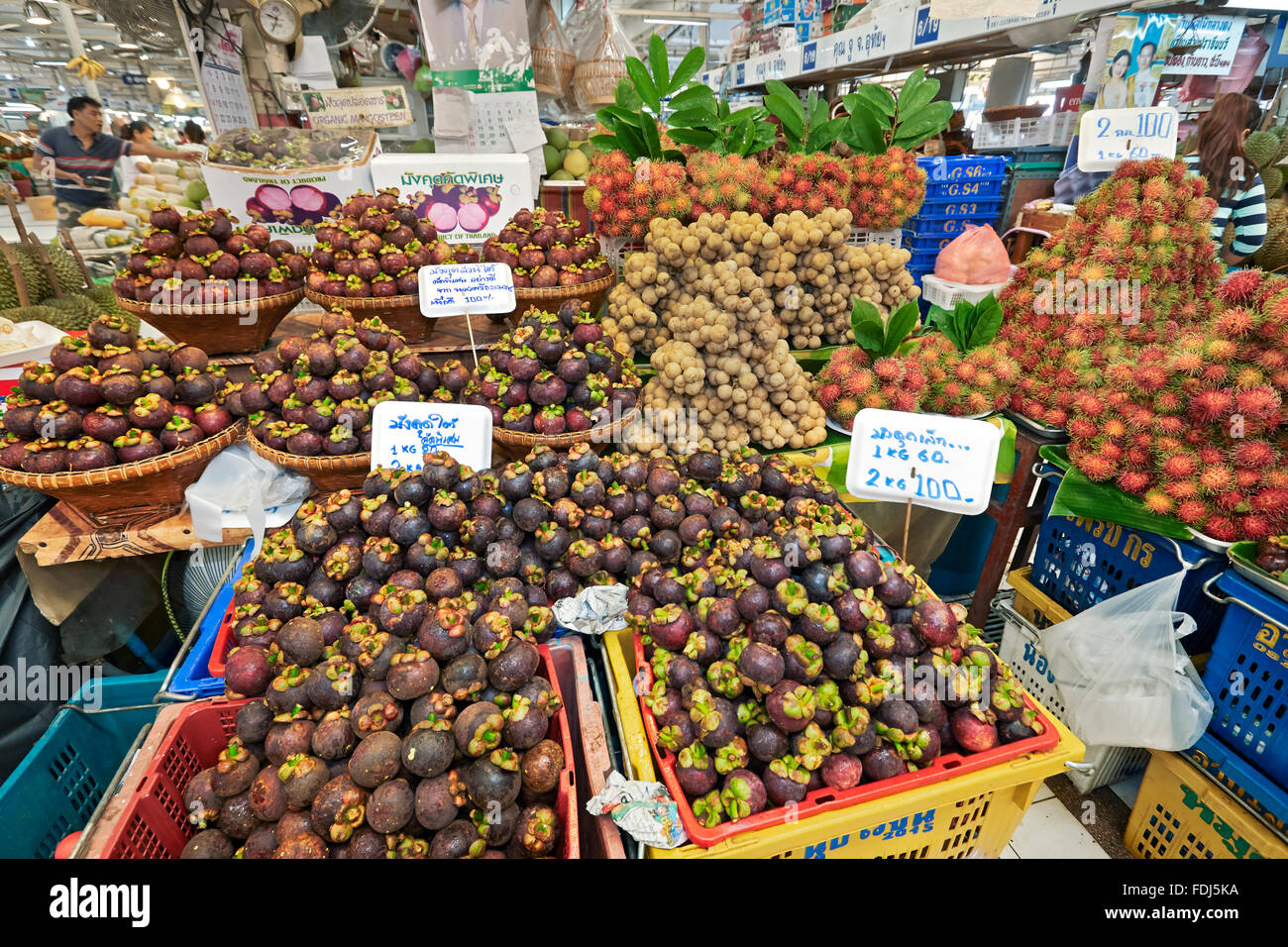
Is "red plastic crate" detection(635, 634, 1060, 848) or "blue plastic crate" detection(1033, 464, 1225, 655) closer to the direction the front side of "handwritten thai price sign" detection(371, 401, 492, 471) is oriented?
the red plastic crate

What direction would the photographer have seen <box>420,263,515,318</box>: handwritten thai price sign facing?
facing the viewer

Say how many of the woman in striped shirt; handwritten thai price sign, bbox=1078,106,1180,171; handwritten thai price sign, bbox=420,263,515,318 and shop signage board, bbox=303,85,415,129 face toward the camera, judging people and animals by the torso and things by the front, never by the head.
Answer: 3

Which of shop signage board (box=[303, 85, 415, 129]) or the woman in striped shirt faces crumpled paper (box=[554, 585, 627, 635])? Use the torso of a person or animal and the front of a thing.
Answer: the shop signage board

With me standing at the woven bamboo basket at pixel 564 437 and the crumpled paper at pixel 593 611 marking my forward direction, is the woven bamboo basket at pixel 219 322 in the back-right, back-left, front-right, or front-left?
back-right

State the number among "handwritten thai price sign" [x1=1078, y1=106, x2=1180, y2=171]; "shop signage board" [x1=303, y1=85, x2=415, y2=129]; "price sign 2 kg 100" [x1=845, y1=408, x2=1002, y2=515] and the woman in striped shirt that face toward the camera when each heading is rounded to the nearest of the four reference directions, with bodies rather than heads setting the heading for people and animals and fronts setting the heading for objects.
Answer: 3

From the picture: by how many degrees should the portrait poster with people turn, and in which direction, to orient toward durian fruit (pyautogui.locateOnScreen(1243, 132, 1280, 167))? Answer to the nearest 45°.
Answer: approximately 135° to its left

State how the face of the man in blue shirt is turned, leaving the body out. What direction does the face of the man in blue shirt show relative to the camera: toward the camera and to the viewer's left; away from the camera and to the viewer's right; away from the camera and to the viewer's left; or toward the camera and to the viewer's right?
toward the camera and to the viewer's right

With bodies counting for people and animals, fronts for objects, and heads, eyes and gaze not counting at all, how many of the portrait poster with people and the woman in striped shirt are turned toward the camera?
1

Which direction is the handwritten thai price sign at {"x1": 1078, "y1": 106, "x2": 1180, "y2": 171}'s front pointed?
toward the camera

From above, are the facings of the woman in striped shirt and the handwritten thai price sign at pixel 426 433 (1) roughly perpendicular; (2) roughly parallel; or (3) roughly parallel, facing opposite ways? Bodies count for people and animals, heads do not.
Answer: roughly perpendicular

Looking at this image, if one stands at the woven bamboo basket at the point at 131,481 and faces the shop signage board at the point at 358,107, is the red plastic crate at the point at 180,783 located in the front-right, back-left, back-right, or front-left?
back-right

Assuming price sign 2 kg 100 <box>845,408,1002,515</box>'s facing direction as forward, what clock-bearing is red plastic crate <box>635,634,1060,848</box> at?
The red plastic crate is roughly at 12 o'clock from the price sign 2 kg 100.

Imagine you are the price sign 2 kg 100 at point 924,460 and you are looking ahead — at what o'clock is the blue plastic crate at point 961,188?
The blue plastic crate is roughly at 6 o'clock from the price sign 2 kg 100.

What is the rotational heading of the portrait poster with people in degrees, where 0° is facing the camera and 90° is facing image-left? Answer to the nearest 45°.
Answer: approximately 0°

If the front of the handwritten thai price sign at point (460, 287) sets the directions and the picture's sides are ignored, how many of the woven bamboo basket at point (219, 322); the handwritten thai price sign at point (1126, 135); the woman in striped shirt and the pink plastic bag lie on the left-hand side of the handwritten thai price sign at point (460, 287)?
3
